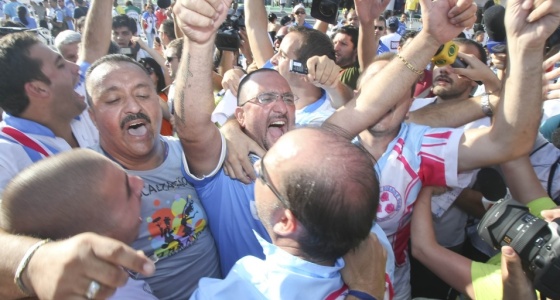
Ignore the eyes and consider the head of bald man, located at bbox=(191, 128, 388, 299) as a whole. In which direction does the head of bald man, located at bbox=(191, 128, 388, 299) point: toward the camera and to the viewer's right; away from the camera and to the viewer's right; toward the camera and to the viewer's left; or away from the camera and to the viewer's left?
away from the camera and to the viewer's left

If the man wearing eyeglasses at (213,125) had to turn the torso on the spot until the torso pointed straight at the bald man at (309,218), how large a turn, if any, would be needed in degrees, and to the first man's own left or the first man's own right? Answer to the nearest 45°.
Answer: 0° — they already face them

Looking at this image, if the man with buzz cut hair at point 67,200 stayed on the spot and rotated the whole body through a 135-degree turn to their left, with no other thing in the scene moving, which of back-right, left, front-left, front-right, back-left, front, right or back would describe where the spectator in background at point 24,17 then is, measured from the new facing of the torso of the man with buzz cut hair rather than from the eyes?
right

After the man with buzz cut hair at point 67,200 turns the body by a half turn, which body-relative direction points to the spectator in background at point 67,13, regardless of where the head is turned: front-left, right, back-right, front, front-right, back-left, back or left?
back-right

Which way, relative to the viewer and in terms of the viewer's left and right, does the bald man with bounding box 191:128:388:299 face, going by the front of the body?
facing away from the viewer and to the left of the viewer

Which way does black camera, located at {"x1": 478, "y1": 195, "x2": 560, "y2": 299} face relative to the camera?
to the viewer's left

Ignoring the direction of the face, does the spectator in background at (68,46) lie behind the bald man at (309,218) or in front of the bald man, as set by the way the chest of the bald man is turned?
in front

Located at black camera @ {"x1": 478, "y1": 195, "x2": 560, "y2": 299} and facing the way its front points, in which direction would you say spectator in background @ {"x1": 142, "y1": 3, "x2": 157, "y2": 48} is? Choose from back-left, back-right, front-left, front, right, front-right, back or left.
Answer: front-right

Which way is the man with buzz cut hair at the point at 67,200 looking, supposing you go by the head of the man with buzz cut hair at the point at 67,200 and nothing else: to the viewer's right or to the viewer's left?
to the viewer's right

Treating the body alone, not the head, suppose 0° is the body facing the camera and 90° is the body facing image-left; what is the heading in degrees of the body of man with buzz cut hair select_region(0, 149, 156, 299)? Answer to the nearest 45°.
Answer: approximately 225°

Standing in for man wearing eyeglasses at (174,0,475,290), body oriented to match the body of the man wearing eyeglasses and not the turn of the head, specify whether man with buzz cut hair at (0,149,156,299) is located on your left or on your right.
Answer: on your right

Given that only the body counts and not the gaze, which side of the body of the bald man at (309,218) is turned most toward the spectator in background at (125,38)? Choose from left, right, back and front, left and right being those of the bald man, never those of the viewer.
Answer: front

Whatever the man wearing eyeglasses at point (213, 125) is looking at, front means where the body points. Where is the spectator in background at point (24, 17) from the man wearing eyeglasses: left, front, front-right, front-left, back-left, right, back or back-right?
back
